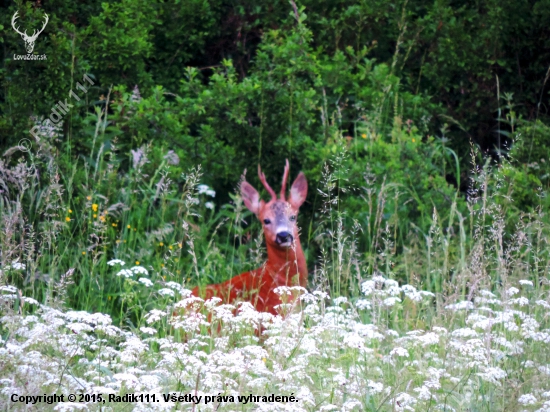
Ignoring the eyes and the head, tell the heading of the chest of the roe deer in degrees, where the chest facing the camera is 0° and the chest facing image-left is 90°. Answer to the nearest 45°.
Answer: approximately 315°

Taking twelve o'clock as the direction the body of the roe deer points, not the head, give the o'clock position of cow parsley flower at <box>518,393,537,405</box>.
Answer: The cow parsley flower is roughly at 1 o'clock from the roe deer.
